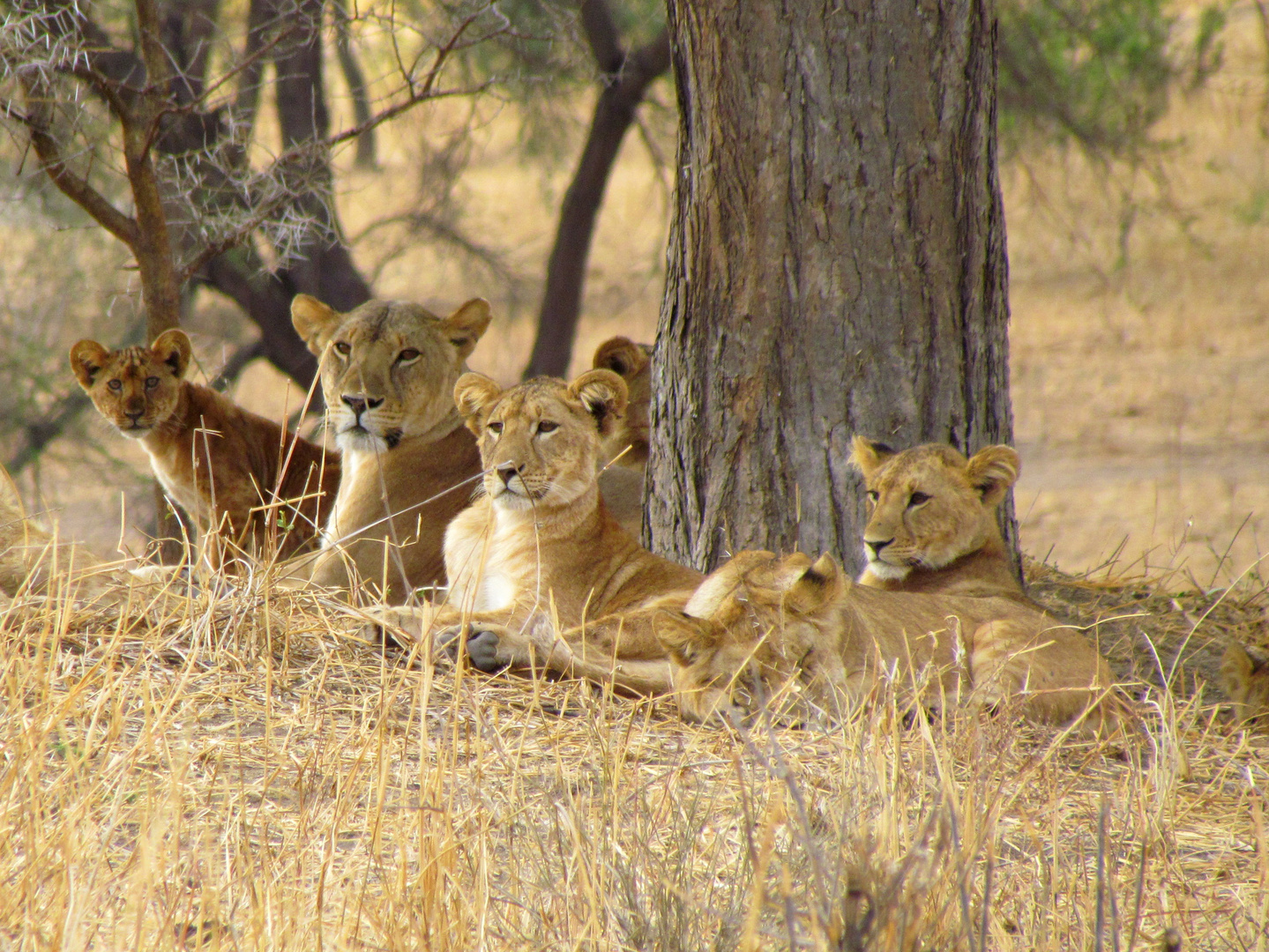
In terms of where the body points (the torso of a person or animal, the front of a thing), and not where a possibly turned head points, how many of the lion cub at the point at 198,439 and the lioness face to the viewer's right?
0

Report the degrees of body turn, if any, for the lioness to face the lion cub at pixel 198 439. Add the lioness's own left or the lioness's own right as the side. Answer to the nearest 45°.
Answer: approximately 90° to the lioness's own right

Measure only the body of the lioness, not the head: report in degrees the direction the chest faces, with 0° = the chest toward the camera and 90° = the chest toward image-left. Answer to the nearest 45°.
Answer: approximately 45°

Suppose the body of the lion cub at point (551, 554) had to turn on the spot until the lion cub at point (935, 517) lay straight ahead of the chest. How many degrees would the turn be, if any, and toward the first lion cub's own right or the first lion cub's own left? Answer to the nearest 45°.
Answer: approximately 135° to the first lion cub's own left

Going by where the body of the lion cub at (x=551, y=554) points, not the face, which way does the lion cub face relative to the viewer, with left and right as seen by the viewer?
facing the viewer and to the left of the viewer
